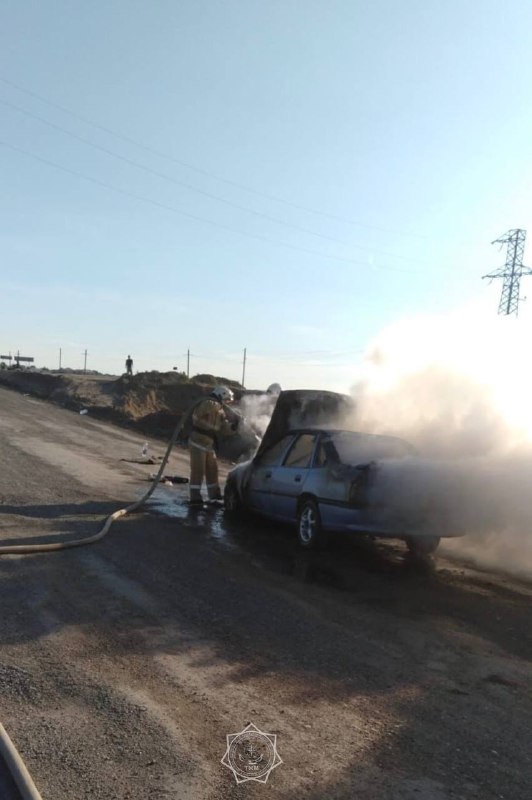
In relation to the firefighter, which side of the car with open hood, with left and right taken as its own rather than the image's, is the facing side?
front

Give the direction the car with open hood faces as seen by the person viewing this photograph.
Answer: facing away from the viewer and to the left of the viewer

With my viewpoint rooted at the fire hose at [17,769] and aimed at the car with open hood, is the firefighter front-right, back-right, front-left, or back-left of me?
front-left

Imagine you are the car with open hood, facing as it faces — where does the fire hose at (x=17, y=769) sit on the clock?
The fire hose is roughly at 8 o'clock from the car with open hood.

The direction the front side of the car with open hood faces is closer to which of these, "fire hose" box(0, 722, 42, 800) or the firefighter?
the firefighter

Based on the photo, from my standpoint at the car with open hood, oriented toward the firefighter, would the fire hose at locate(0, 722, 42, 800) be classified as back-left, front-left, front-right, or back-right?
back-left

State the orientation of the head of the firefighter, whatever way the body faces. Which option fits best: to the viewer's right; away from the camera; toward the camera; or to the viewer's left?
to the viewer's right
